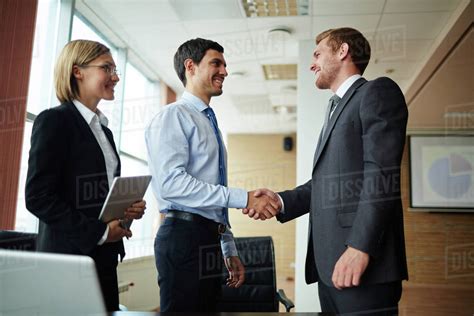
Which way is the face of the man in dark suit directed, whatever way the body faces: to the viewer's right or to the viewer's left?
to the viewer's left

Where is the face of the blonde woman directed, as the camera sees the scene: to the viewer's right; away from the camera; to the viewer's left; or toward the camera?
to the viewer's right

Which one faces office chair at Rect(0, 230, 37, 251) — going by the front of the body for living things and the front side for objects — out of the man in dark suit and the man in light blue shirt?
the man in dark suit

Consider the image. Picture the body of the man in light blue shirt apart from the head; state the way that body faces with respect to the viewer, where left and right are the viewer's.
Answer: facing to the right of the viewer

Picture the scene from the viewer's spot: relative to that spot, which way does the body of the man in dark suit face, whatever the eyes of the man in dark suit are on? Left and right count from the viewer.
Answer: facing to the left of the viewer

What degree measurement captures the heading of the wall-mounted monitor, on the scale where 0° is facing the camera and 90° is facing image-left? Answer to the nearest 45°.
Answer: approximately 0°

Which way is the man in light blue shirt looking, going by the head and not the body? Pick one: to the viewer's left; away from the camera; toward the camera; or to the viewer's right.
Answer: to the viewer's right

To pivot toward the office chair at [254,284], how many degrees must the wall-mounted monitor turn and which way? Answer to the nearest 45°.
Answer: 0° — it already faces it
